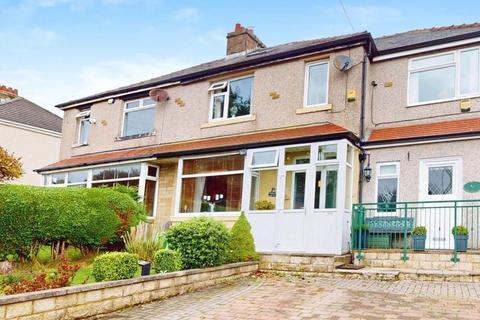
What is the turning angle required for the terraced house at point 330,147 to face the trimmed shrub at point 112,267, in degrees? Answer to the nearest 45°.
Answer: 0° — it already faces it

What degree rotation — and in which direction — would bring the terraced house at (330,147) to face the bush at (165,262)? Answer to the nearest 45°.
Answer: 0° — it already faces it

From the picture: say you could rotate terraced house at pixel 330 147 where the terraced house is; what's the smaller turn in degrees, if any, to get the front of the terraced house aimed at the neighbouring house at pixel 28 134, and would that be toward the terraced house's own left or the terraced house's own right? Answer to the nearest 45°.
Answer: approximately 90° to the terraced house's own right

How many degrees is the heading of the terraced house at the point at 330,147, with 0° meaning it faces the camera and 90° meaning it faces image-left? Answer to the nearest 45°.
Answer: approximately 45°

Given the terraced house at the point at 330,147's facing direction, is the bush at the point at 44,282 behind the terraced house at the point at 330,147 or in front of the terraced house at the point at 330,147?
in front

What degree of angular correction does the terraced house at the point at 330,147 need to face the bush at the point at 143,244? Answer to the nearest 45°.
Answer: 0° — it already faces it

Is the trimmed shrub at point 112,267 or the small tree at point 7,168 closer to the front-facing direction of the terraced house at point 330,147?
the trimmed shrub

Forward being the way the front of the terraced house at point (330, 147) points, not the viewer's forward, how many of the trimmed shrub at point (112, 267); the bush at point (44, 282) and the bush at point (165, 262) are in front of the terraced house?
3
